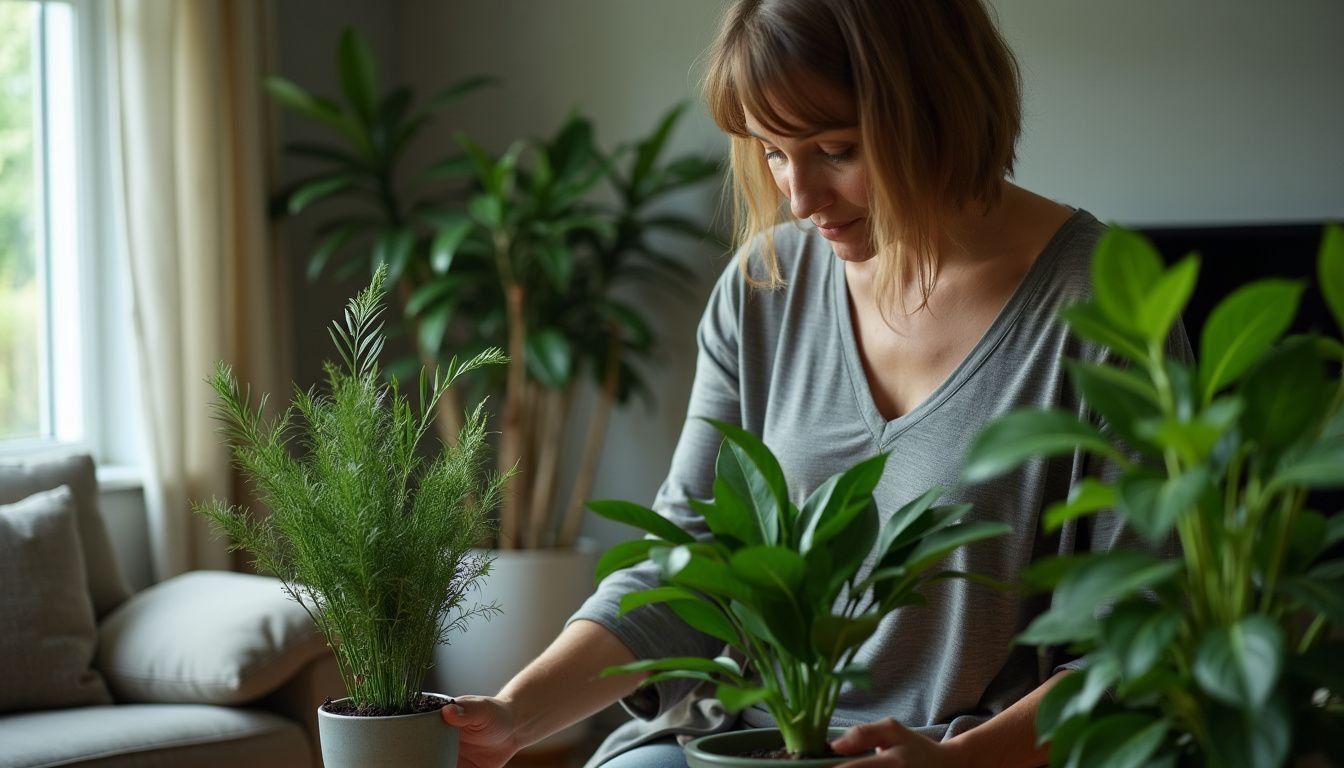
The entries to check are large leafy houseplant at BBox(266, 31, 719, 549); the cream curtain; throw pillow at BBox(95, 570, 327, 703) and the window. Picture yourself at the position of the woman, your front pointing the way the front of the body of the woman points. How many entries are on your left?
0

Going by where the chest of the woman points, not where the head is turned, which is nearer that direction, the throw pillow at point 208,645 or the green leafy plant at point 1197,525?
the green leafy plant

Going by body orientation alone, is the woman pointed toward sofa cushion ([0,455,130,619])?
no

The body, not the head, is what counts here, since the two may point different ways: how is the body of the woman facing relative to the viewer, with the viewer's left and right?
facing the viewer and to the left of the viewer

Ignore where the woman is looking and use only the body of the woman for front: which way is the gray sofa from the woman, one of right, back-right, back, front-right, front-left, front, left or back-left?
right

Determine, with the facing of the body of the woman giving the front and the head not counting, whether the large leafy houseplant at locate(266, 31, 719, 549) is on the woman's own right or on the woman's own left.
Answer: on the woman's own right

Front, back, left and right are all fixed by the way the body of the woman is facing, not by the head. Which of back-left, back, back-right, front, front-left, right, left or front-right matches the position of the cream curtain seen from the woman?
right

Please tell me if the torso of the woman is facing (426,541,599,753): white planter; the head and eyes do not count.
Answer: no

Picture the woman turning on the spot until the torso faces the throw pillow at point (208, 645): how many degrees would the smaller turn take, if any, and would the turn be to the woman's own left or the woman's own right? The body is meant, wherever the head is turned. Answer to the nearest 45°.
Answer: approximately 90° to the woman's own right

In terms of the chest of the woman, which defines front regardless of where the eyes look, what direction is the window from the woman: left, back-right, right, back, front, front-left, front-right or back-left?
right

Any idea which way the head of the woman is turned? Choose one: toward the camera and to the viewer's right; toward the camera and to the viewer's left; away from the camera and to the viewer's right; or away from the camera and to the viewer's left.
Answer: toward the camera and to the viewer's left

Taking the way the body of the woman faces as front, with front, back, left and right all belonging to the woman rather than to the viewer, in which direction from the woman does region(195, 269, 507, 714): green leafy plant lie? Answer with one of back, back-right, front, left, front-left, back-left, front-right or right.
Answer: front
